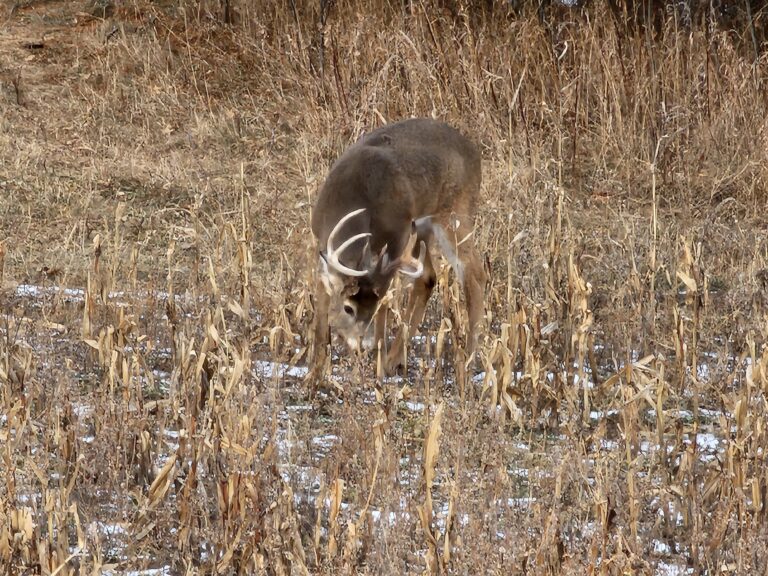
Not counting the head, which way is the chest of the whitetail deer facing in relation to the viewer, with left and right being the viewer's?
facing the viewer and to the left of the viewer
